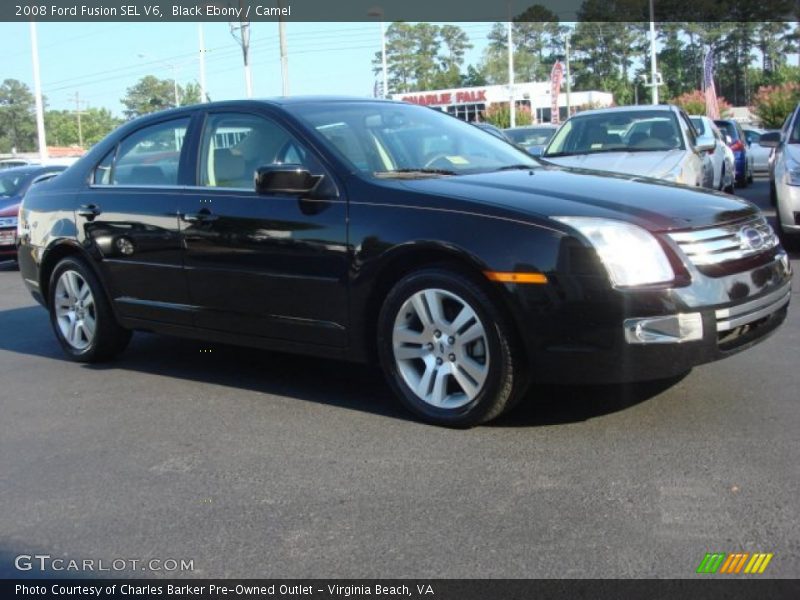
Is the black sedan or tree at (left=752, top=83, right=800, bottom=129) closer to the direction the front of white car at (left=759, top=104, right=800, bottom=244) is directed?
the black sedan

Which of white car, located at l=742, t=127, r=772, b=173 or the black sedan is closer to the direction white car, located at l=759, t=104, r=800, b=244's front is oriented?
the black sedan

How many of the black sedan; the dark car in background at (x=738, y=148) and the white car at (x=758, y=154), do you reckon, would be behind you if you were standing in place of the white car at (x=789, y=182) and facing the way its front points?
2

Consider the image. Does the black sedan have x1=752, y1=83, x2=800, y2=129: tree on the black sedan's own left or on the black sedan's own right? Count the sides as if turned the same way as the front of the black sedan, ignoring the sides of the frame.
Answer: on the black sedan's own left

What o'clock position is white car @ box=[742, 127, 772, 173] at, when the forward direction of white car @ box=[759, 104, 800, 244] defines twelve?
white car @ box=[742, 127, 772, 173] is roughly at 6 o'clock from white car @ box=[759, 104, 800, 244].

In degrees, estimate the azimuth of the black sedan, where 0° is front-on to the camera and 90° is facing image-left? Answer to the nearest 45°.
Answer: approximately 315°

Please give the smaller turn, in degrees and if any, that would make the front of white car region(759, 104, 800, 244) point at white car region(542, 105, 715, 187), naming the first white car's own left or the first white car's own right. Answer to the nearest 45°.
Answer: approximately 135° to the first white car's own right

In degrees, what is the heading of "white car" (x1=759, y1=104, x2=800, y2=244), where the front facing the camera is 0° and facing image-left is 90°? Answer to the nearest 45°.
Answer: approximately 0°

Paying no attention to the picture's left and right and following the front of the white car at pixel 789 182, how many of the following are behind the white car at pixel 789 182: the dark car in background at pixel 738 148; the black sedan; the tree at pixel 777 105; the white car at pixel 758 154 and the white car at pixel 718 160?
4

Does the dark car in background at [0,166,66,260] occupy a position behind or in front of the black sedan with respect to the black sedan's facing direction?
behind

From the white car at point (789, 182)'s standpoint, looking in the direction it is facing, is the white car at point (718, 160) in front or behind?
behind
